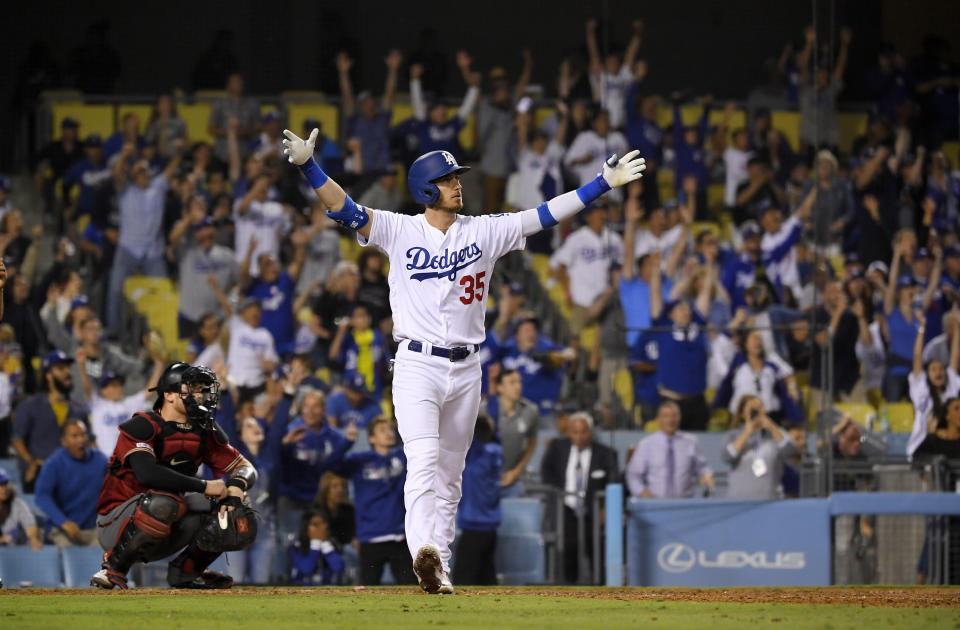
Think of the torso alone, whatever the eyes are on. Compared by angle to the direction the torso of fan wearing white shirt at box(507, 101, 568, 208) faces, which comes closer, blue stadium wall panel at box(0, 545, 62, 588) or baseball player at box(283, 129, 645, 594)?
the baseball player

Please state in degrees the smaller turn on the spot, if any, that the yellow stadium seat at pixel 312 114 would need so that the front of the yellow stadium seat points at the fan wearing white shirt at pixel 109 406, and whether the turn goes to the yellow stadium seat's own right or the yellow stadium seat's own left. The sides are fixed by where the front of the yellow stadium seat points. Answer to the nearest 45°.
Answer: approximately 45° to the yellow stadium seat's own right

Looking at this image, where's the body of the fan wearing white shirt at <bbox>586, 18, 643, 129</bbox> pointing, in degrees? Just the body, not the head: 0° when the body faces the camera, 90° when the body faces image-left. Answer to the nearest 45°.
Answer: approximately 0°

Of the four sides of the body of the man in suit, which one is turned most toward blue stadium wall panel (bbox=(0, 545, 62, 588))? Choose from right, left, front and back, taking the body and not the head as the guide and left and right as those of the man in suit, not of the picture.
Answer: right

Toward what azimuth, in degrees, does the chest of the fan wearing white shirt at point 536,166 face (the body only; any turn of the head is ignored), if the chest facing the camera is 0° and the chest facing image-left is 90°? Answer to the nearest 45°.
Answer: approximately 0°

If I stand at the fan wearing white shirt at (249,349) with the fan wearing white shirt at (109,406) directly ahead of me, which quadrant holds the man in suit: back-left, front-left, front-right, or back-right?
back-left

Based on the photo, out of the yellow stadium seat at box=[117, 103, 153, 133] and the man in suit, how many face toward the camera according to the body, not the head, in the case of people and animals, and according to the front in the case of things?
2

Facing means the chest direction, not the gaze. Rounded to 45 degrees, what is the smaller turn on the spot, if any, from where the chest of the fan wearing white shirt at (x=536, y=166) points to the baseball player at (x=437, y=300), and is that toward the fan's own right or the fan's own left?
0° — they already face them
